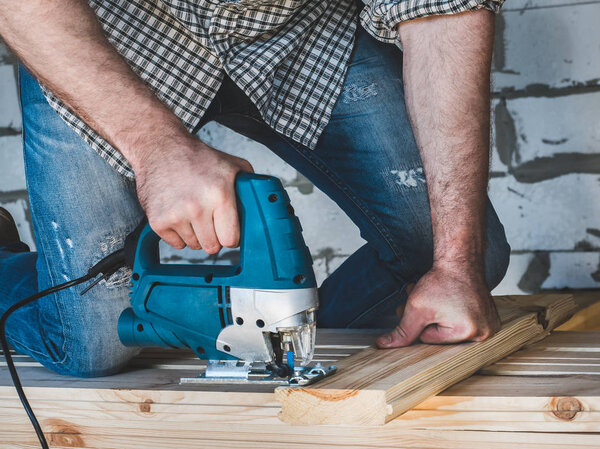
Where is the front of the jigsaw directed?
to the viewer's right
